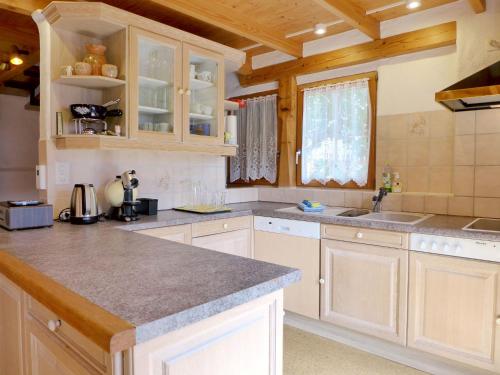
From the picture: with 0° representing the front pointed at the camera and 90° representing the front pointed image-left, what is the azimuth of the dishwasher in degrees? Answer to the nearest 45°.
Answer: approximately 45°

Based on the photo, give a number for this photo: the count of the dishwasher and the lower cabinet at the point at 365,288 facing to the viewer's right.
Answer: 0

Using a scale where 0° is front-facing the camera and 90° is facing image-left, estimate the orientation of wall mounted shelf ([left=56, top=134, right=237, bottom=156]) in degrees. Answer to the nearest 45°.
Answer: approximately 315°

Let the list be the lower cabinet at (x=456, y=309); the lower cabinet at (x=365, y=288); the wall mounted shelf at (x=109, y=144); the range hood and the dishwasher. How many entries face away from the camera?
0

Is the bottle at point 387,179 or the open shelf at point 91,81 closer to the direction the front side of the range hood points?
the open shelf

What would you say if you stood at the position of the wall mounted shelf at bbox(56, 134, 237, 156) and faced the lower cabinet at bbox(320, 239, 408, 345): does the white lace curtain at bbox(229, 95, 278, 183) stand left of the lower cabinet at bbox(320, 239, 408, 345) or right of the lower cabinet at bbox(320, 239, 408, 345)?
left

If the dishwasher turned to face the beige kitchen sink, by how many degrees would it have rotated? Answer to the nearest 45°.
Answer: approximately 135° to its left

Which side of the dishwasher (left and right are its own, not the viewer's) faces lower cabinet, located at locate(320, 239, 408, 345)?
left

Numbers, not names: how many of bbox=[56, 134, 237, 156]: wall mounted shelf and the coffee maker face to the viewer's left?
0

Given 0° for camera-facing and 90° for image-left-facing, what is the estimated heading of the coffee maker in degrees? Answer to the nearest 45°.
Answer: approximately 315°

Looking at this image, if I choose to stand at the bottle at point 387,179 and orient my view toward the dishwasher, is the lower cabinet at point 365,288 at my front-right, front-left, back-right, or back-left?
front-left

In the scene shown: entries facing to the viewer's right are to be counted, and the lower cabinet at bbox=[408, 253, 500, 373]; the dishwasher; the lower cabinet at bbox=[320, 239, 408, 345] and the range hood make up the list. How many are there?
0

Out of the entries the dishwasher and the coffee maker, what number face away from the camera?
0
